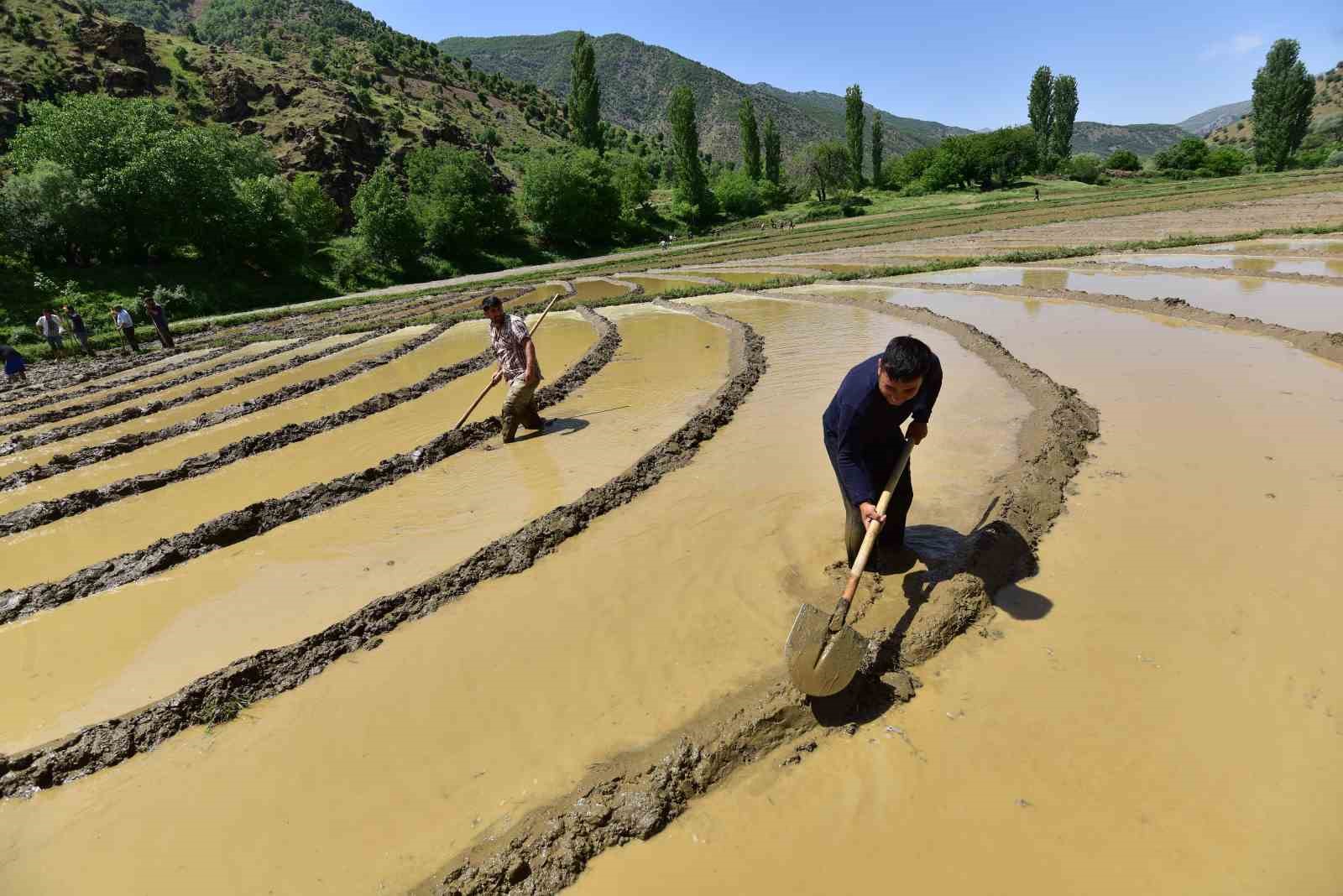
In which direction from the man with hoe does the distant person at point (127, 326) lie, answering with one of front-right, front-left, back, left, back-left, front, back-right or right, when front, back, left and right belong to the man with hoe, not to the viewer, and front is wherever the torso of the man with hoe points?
right

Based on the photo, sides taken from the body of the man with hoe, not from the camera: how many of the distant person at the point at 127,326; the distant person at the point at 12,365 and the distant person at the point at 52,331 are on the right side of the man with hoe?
3

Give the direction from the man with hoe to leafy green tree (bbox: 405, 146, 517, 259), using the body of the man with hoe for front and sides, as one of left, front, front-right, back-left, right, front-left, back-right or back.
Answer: back-right

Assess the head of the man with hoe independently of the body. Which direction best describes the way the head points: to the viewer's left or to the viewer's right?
to the viewer's left

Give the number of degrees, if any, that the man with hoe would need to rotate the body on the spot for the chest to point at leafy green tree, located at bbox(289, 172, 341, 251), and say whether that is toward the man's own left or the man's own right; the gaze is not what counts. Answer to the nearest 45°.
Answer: approximately 135° to the man's own right

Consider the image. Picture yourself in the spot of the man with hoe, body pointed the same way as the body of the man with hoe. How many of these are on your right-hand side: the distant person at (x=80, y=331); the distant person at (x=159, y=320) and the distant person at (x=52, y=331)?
3

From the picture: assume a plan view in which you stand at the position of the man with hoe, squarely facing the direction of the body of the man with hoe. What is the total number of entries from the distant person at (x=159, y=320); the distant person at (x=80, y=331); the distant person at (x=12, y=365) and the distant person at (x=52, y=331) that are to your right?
4

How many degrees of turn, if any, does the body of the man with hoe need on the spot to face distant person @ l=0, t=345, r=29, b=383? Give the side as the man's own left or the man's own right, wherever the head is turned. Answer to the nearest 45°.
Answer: approximately 90° to the man's own right

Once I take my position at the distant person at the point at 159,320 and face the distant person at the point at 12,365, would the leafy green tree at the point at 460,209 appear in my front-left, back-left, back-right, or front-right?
back-right

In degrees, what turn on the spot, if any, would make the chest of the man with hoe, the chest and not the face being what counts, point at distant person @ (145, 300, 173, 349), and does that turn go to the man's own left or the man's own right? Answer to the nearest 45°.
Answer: approximately 90° to the man's own right

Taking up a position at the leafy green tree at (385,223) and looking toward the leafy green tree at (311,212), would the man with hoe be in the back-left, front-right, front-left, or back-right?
back-left

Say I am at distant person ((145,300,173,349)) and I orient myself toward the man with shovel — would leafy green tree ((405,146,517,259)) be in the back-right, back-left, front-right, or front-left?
back-left

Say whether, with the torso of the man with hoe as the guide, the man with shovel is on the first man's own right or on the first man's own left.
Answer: on the first man's own left

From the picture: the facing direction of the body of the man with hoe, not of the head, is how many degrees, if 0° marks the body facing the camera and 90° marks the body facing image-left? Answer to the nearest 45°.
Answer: approximately 45°

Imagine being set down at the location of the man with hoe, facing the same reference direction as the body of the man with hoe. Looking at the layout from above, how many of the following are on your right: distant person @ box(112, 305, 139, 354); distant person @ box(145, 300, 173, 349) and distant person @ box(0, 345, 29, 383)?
3

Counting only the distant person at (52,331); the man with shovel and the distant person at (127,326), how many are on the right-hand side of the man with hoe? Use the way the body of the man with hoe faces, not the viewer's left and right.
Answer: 2

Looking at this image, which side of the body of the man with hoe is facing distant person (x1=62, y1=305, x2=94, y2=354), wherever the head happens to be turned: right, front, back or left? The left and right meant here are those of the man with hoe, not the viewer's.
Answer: right

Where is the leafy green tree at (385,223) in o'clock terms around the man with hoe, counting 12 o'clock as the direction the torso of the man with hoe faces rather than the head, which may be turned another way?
The leafy green tree is roughly at 4 o'clock from the man with hoe.

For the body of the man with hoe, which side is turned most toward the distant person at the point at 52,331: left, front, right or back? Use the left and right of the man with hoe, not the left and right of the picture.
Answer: right
